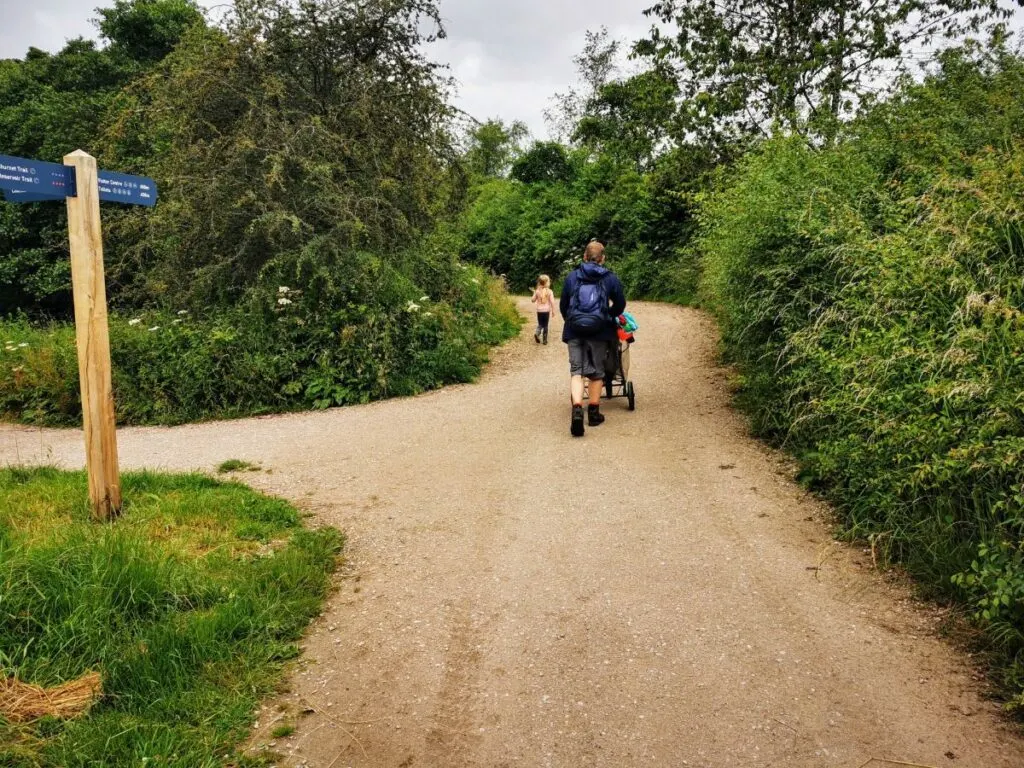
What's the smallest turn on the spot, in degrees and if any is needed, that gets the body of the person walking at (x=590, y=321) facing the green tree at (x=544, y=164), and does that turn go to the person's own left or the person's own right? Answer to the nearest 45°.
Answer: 0° — they already face it

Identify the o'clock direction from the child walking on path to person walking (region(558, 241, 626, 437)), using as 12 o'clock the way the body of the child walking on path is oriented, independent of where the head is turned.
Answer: The person walking is roughly at 6 o'clock from the child walking on path.

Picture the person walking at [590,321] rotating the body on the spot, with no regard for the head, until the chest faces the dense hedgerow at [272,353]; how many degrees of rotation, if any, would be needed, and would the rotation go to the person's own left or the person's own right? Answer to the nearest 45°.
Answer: approximately 45° to the person's own left

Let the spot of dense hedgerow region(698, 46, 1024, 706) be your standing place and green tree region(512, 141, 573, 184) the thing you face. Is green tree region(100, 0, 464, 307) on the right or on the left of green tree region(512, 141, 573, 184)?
left

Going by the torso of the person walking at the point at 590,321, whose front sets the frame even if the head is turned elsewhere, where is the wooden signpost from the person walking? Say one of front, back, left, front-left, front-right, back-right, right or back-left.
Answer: back-left

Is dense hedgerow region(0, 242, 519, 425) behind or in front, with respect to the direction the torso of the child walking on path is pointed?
behind

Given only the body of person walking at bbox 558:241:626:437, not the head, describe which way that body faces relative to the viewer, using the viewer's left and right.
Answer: facing away from the viewer

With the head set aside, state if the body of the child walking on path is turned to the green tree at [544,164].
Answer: yes

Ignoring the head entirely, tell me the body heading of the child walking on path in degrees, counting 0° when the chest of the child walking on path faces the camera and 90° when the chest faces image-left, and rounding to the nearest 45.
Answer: approximately 180°
